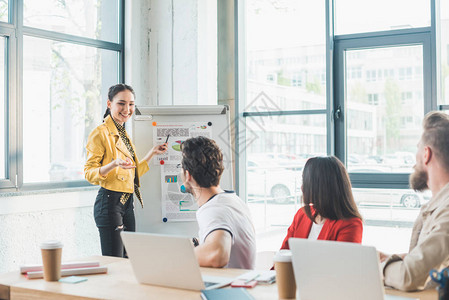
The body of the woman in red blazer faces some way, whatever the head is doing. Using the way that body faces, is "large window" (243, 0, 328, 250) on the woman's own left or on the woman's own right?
on the woman's own right

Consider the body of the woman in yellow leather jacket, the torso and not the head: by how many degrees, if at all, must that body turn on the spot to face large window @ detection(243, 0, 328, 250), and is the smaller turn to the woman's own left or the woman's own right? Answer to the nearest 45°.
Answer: approximately 90° to the woman's own left

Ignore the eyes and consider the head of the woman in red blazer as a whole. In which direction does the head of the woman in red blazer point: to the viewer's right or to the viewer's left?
to the viewer's left

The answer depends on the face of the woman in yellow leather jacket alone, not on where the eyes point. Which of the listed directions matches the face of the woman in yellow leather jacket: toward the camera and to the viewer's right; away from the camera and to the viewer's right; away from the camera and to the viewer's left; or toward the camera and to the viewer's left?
toward the camera and to the viewer's right

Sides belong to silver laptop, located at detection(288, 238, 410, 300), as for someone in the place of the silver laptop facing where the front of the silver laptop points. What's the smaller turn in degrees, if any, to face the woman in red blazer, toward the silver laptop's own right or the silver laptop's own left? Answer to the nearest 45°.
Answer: approximately 45° to the silver laptop's own left

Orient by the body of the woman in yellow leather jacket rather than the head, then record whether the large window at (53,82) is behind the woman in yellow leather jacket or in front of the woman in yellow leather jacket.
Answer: behind

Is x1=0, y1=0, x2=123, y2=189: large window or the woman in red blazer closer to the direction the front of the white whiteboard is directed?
the woman in red blazer

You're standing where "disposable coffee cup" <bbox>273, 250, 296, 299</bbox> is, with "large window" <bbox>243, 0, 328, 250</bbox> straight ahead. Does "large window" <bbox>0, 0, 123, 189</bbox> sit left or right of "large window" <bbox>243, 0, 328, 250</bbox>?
left

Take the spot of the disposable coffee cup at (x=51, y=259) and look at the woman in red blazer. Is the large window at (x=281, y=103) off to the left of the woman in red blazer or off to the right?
left

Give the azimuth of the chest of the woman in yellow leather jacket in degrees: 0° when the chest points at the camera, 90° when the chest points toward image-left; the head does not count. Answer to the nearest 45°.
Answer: approximately 315°

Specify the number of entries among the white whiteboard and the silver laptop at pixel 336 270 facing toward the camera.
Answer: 1

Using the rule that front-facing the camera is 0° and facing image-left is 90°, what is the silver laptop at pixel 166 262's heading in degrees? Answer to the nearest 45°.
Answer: approximately 225°

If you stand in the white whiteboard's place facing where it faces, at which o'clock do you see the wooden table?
The wooden table is roughly at 12 o'clock from the white whiteboard.
